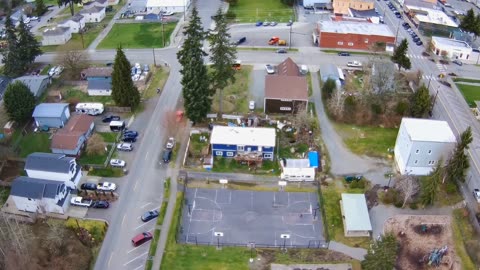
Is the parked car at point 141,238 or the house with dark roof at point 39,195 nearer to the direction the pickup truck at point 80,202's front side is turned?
the house with dark roof

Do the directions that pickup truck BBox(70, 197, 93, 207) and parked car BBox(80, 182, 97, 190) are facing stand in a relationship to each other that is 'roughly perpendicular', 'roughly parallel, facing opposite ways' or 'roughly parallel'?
roughly parallel

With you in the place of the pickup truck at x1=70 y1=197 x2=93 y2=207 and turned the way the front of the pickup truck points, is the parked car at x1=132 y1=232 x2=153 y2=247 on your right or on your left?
on your left

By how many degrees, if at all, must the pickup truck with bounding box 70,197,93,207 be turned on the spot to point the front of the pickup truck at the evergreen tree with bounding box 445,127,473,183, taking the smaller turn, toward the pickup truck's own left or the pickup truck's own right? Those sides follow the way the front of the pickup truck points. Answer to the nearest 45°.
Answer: approximately 180°

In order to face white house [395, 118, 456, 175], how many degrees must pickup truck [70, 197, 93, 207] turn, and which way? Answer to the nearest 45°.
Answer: approximately 180°

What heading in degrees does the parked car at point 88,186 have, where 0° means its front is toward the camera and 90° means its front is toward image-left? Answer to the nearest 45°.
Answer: approximately 90°

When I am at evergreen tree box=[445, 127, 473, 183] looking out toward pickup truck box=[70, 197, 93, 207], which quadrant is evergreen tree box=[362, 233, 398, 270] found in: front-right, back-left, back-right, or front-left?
front-left

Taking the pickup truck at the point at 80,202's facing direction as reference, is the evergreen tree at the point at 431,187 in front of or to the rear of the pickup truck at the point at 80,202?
to the rear

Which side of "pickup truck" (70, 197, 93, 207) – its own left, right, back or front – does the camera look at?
left

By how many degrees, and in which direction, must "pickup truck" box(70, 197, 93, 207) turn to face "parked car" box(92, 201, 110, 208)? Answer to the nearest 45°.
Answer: approximately 135° to its left

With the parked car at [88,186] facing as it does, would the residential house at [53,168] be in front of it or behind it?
in front

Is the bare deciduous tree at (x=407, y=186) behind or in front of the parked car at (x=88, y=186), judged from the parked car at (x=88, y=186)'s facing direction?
behind

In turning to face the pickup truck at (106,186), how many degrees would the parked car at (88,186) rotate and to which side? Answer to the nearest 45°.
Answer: approximately 135° to its left

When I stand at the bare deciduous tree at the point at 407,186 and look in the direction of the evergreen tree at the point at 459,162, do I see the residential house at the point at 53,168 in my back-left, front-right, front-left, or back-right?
back-left

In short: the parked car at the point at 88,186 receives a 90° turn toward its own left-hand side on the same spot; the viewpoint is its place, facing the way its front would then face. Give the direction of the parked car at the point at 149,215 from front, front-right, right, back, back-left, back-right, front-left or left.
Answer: front-left

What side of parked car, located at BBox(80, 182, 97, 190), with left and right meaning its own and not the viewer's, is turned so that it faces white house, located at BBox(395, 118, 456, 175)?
back

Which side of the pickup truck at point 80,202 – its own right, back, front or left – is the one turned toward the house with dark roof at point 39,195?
front

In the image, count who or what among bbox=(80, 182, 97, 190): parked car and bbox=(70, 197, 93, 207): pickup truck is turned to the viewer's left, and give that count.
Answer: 2
